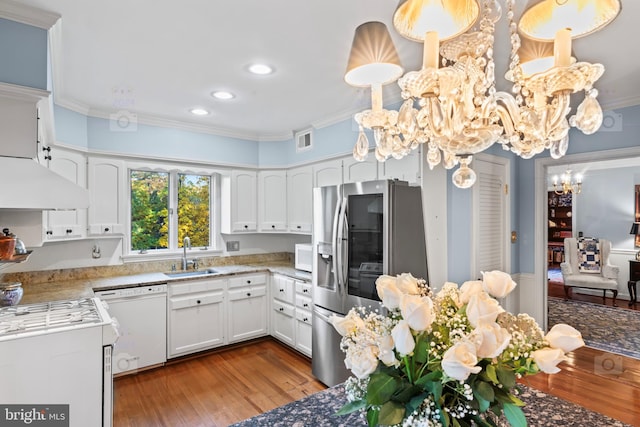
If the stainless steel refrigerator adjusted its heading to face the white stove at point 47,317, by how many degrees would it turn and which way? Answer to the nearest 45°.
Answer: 0° — it already faces it

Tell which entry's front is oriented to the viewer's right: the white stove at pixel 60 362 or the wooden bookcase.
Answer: the white stove

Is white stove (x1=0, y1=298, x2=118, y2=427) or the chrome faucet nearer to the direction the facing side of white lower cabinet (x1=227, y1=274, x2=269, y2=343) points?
the white stove

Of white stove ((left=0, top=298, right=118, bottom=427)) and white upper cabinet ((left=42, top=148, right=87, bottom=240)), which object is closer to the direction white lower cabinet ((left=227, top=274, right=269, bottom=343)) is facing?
the white stove

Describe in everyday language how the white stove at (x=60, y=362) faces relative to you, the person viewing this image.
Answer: facing to the right of the viewer

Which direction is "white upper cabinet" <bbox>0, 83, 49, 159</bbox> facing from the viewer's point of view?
to the viewer's right

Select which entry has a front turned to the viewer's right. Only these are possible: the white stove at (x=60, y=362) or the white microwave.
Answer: the white stove

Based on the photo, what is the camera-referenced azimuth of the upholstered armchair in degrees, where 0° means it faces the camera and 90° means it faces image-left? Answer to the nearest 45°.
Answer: approximately 0°

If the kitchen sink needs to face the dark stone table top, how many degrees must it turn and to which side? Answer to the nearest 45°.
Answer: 0° — it already faces it

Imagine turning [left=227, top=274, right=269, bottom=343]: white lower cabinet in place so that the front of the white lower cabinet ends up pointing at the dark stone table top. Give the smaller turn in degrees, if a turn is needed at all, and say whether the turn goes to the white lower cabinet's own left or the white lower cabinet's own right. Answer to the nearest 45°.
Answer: approximately 45° to the white lower cabinet's own right

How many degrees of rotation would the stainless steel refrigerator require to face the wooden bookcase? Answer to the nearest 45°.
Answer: approximately 180°
